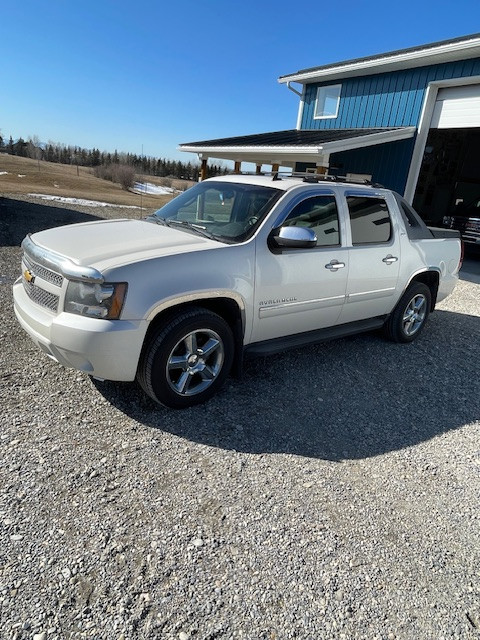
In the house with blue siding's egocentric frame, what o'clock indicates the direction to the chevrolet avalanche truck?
The chevrolet avalanche truck is roughly at 11 o'clock from the house with blue siding.

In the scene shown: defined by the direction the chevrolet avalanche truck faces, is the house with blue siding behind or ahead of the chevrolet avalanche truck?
behind

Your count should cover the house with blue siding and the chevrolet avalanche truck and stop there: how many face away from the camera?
0

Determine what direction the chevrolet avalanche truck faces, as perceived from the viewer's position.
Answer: facing the viewer and to the left of the viewer
